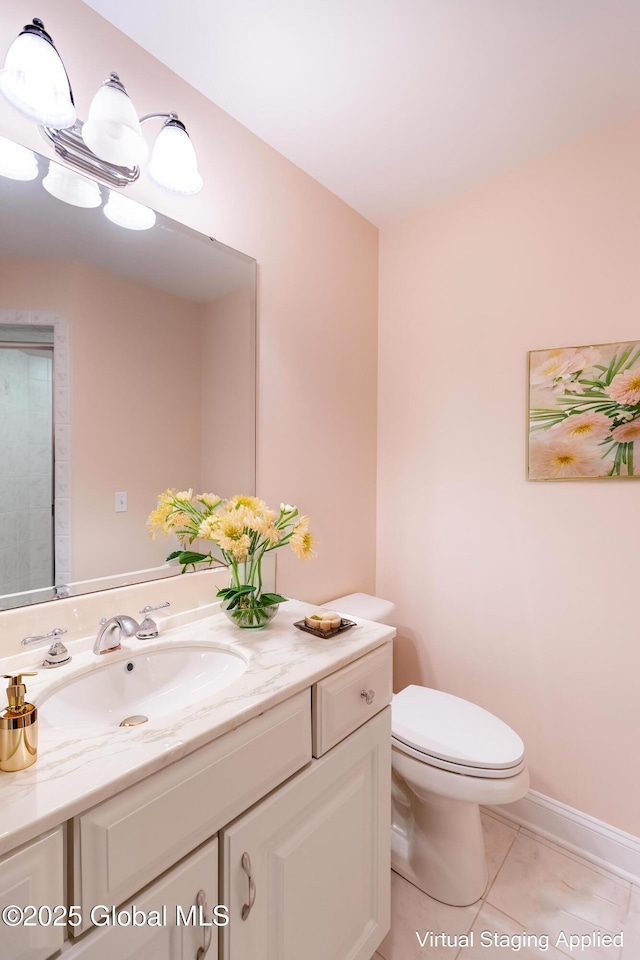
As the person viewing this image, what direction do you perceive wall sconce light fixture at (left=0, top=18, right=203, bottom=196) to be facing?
facing the viewer and to the right of the viewer

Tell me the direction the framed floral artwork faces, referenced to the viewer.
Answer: facing the viewer

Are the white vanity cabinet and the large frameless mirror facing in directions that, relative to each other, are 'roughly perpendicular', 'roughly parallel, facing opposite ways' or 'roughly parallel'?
roughly parallel

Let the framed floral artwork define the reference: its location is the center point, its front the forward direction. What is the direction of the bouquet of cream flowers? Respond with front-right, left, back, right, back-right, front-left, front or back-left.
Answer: front-right

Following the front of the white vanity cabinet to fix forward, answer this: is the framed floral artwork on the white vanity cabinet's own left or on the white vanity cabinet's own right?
on the white vanity cabinet's own left

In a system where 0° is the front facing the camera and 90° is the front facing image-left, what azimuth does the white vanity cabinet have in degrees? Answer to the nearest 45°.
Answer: approximately 315°

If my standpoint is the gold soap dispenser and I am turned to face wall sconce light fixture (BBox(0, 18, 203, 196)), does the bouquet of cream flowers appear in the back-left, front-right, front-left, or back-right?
front-right
